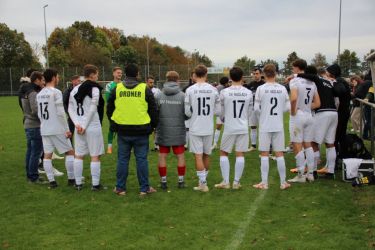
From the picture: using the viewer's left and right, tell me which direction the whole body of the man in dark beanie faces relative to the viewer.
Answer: facing to the left of the viewer

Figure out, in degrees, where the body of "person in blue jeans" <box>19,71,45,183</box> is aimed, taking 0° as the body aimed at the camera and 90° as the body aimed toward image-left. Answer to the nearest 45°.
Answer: approximately 270°

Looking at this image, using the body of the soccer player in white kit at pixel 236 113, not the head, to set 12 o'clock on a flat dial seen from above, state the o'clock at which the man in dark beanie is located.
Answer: The man in dark beanie is roughly at 2 o'clock from the soccer player in white kit.

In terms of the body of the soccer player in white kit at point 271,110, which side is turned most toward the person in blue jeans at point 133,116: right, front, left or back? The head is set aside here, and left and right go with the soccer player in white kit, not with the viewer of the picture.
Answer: left

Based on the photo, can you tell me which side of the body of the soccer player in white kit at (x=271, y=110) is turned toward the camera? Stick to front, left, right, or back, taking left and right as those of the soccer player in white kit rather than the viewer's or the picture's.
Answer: back

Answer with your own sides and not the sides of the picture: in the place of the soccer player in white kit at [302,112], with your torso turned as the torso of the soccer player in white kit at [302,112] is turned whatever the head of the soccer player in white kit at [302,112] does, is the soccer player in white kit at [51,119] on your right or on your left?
on your left

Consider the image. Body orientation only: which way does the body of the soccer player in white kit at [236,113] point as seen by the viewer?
away from the camera

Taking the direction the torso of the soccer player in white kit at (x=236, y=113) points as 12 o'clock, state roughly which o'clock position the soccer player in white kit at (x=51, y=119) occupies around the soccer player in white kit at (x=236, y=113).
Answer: the soccer player in white kit at (x=51, y=119) is roughly at 9 o'clock from the soccer player in white kit at (x=236, y=113).

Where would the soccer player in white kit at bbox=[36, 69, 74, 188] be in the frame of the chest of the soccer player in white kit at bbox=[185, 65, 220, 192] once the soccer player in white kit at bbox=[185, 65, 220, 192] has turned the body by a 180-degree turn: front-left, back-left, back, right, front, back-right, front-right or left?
right

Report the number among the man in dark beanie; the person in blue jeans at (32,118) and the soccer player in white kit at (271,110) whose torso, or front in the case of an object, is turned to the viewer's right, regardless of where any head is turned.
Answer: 1

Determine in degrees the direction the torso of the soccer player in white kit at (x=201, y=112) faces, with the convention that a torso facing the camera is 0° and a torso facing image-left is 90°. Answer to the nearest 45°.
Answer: approximately 180°

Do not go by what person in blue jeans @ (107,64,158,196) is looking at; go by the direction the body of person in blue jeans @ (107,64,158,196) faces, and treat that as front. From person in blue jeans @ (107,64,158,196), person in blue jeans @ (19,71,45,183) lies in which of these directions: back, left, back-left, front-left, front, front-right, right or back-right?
front-left

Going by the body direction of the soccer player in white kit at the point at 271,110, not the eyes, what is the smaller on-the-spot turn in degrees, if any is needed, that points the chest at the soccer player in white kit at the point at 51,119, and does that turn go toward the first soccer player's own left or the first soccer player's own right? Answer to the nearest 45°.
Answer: approximately 90° to the first soccer player's own left

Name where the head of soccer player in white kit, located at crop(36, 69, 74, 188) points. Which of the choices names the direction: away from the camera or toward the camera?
away from the camera

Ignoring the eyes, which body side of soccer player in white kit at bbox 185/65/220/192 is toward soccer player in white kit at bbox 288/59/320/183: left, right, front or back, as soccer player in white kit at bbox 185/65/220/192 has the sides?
right

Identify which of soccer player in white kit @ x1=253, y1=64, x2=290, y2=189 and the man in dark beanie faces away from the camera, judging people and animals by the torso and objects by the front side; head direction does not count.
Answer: the soccer player in white kit
